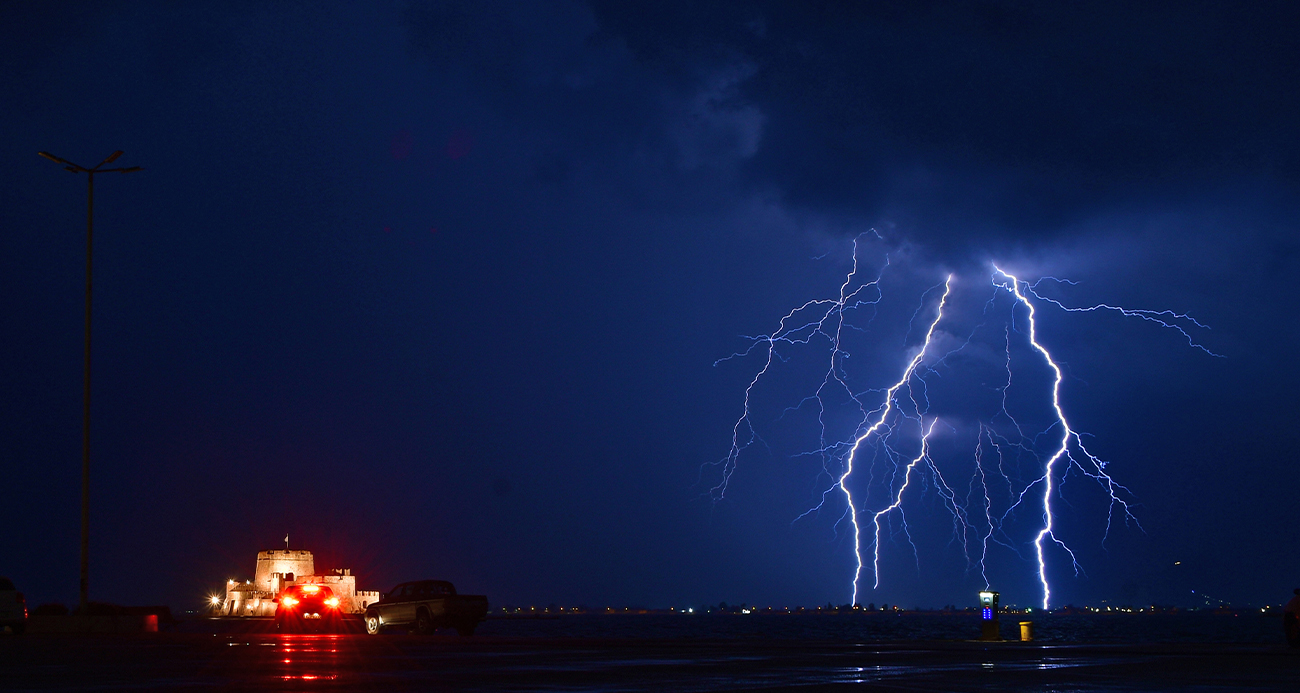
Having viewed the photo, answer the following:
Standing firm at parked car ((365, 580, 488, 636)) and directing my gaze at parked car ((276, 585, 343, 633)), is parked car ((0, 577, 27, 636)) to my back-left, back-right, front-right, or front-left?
front-left

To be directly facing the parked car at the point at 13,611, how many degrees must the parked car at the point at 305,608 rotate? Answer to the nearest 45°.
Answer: approximately 135° to its left

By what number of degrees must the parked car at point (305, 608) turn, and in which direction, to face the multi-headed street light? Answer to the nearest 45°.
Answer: approximately 135° to its left

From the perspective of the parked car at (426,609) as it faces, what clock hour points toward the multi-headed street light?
The multi-headed street light is roughly at 11 o'clock from the parked car.

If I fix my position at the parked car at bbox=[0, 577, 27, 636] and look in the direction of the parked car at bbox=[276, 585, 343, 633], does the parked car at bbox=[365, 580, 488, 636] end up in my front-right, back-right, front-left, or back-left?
front-right

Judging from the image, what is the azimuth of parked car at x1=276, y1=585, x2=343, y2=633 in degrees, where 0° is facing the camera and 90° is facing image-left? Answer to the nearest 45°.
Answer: approximately 180°

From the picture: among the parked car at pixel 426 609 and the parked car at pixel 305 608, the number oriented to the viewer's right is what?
0

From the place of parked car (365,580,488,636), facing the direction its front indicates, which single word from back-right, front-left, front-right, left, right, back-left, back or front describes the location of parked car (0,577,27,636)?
front-left

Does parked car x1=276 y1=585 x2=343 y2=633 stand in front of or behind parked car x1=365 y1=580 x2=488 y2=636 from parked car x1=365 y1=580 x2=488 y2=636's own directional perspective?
in front
